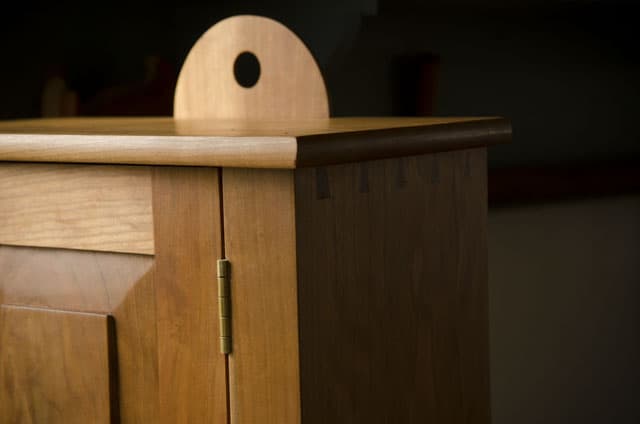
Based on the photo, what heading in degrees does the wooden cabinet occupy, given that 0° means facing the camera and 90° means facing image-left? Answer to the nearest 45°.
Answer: approximately 45°
